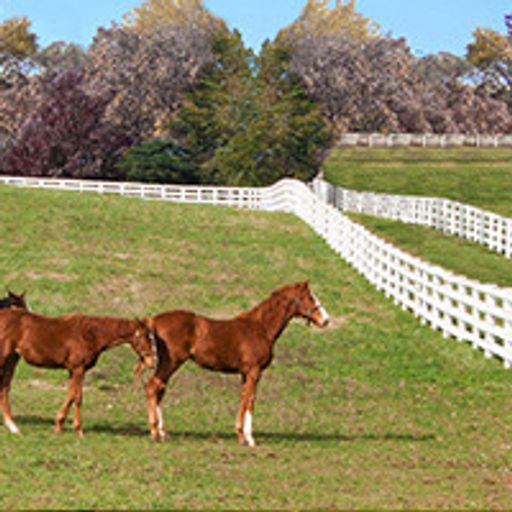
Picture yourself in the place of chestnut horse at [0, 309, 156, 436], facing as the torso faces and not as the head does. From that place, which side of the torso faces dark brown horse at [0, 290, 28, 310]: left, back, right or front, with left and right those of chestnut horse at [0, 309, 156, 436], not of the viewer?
left

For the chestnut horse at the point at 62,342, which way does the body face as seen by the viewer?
to the viewer's right

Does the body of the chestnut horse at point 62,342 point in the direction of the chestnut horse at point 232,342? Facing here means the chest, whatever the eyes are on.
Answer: yes

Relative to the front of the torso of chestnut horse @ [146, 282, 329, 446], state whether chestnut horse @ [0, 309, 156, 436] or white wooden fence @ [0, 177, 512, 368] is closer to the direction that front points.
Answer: the white wooden fence

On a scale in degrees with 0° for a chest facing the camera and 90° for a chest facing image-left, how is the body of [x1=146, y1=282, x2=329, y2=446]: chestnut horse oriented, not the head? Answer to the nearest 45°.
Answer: approximately 270°

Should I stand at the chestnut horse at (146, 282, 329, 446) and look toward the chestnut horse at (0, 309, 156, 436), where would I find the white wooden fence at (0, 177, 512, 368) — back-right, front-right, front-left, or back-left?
back-right

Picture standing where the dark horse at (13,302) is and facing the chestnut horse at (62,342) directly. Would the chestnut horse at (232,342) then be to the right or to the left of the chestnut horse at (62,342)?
left

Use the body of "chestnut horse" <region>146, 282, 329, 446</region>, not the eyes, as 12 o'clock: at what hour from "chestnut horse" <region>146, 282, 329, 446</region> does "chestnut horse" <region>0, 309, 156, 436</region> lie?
"chestnut horse" <region>0, 309, 156, 436</region> is roughly at 6 o'clock from "chestnut horse" <region>146, 282, 329, 446</region>.

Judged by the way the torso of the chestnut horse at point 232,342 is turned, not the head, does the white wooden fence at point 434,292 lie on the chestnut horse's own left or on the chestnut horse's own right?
on the chestnut horse's own left
